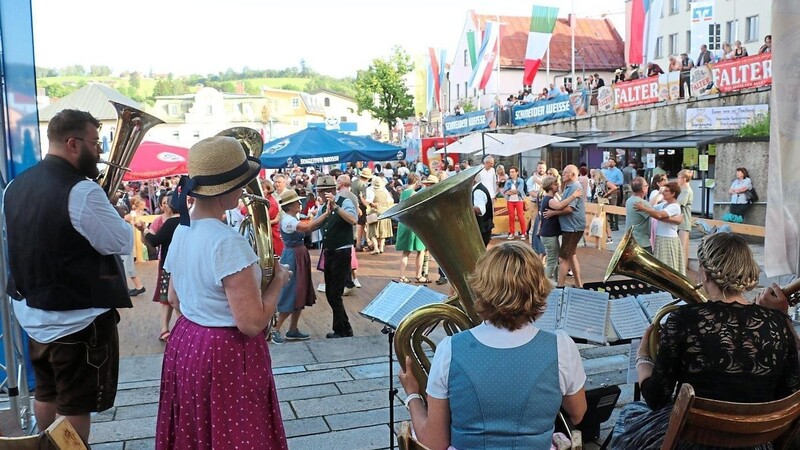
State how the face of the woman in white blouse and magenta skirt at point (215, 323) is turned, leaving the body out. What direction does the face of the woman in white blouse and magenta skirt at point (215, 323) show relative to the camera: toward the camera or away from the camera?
away from the camera

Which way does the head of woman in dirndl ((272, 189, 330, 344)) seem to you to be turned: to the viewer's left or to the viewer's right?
to the viewer's right

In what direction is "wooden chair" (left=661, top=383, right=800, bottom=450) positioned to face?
away from the camera

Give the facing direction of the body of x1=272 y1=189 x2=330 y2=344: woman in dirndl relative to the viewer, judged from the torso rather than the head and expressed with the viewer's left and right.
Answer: facing to the right of the viewer

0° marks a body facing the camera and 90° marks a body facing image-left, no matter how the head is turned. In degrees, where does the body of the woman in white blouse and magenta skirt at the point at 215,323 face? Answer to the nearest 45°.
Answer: approximately 225°

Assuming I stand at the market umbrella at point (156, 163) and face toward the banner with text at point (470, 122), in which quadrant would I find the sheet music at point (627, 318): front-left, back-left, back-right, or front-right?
back-right

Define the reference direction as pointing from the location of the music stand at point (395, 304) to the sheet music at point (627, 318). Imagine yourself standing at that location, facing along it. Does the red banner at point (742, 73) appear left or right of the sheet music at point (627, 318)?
left

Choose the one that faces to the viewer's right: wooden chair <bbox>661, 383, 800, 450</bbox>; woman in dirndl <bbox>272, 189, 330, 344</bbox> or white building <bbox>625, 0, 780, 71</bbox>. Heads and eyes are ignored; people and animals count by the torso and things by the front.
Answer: the woman in dirndl

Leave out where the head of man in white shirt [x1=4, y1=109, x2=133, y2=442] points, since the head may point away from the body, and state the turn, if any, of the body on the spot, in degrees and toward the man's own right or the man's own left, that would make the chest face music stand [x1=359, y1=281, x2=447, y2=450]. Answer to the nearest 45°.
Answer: approximately 45° to the man's own right
